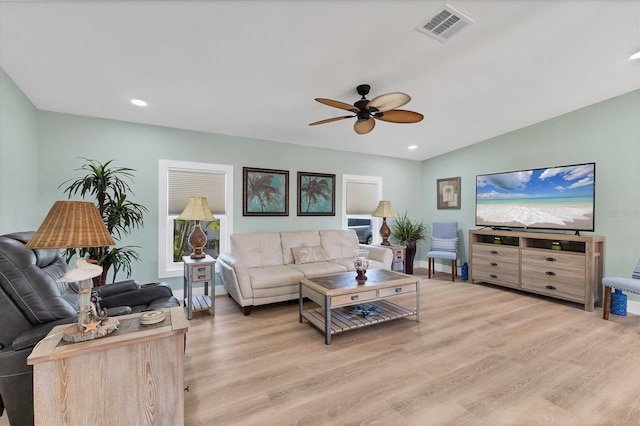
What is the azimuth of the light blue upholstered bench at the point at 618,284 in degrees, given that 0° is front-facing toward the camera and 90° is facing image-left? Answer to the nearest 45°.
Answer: approximately 45°

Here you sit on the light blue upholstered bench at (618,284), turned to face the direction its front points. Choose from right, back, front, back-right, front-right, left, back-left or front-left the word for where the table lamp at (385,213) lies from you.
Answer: front-right

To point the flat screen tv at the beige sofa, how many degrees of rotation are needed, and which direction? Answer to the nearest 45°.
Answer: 0° — it already faces it

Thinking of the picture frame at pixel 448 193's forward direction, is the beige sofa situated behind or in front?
in front

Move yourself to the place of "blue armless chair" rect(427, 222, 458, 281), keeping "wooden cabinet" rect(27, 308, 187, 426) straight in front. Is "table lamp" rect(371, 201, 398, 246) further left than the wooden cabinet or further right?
right

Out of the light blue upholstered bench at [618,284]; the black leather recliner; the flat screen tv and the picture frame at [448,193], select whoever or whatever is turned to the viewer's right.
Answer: the black leather recliner

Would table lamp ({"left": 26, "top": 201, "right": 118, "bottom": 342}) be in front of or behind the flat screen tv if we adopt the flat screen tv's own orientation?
in front

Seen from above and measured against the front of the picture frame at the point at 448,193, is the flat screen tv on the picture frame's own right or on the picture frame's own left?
on the picture frame's own left

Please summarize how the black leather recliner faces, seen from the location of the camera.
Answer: facing to the right of the viewer

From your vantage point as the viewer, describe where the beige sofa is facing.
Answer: facing the viewer and to the right of the viewer

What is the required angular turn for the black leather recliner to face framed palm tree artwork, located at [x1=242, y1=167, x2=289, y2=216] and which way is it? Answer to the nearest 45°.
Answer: approximately 45° to its left

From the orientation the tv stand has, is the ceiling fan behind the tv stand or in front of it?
in front
